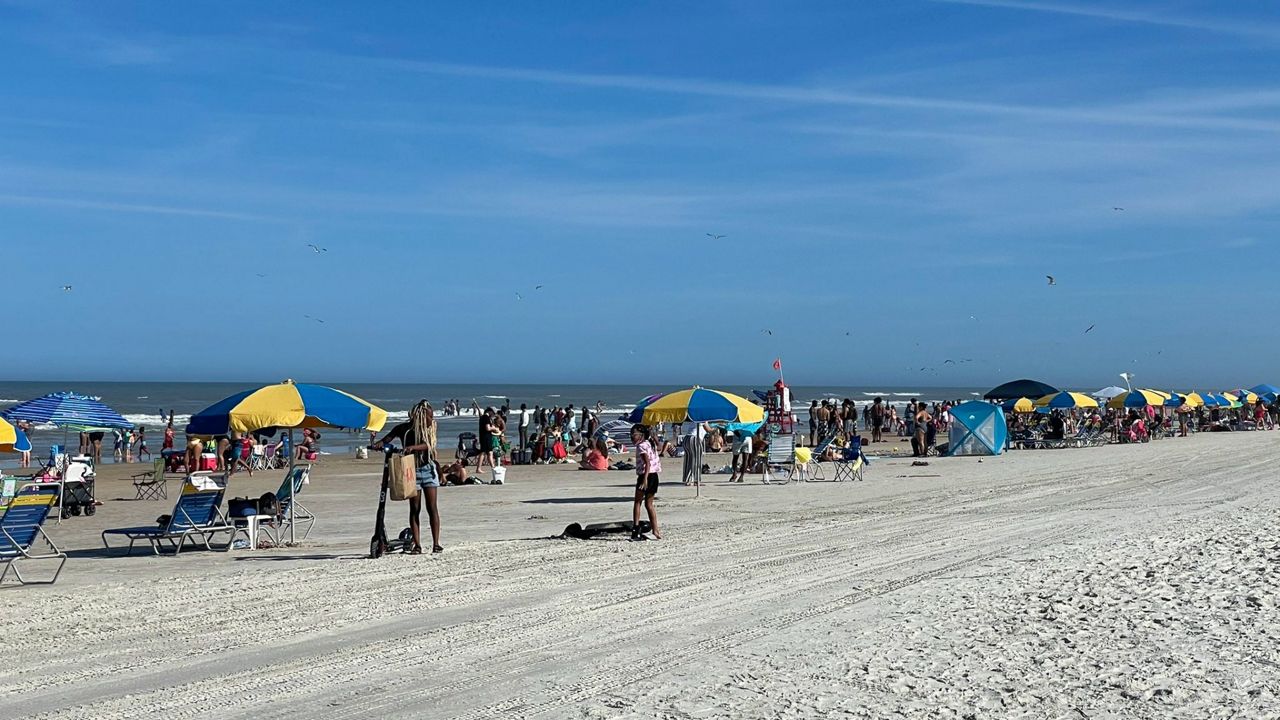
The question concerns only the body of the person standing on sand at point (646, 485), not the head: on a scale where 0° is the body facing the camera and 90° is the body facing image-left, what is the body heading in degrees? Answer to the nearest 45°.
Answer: approximately 90°

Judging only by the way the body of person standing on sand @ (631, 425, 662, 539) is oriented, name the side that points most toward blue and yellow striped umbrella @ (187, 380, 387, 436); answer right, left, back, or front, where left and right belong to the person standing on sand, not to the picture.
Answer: front

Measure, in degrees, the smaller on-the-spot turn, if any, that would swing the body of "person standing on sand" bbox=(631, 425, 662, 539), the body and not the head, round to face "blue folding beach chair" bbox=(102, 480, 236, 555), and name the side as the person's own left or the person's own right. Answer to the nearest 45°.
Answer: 0° — they already face it

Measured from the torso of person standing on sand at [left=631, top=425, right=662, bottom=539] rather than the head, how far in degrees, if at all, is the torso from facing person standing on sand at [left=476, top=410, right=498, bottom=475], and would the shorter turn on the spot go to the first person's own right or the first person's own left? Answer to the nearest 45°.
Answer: approximately 90° to the first person's own right

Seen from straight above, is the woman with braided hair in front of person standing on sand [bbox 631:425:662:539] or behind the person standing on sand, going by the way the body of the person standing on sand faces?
in front

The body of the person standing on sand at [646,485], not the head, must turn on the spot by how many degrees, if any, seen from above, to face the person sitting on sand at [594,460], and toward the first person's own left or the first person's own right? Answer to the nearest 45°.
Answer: approximately 90° to the first person's own right

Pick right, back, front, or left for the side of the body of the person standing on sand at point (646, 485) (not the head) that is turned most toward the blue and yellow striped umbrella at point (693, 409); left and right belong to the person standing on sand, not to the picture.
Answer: right

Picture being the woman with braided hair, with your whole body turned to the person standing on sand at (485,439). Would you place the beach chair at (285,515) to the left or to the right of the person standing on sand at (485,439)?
left

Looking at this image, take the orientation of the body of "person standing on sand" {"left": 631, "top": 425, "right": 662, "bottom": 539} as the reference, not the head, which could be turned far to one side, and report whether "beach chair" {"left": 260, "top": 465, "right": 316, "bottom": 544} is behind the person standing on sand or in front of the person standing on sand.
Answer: in front
